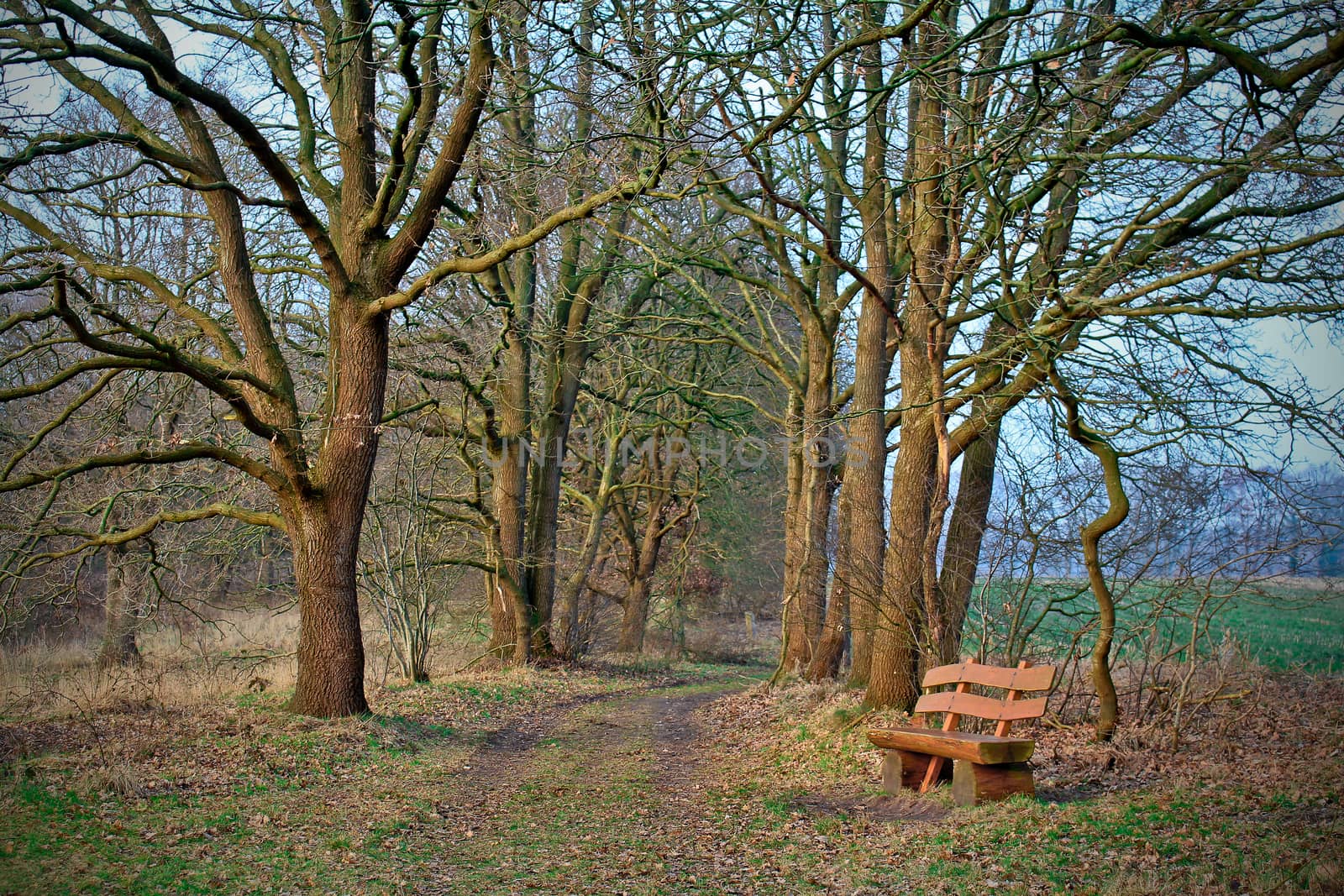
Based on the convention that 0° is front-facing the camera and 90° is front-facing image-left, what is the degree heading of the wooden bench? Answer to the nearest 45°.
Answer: approximately 45°
